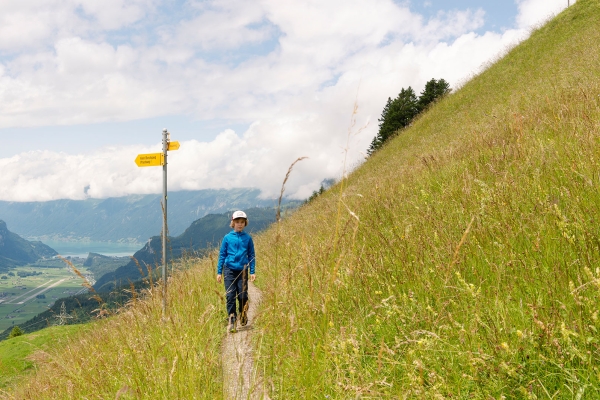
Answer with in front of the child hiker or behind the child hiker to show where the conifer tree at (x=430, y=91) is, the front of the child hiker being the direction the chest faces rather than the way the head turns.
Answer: behind

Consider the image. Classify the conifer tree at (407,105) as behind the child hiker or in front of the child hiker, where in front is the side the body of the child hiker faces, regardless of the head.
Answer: behind

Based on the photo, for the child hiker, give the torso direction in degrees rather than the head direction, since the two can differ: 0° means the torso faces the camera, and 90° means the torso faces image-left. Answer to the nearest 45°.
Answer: approximately 0°
